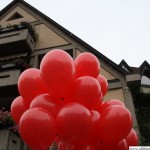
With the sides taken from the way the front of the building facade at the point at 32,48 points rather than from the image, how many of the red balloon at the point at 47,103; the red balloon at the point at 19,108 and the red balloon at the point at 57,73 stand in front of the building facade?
3

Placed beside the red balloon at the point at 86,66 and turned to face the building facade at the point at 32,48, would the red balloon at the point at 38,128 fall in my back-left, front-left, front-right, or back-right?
back-left

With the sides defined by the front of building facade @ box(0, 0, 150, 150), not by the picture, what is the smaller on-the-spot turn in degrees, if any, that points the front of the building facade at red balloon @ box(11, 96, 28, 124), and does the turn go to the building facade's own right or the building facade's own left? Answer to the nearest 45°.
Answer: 0° — it already faces it

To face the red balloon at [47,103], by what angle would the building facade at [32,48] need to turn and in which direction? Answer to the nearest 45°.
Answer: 0° — it already faces it

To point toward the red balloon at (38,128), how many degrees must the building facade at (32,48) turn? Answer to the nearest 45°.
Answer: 0° — it already faces it

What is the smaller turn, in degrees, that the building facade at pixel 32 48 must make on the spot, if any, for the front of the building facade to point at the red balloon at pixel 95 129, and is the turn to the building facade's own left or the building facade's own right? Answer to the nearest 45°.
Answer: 0° — it already faces it

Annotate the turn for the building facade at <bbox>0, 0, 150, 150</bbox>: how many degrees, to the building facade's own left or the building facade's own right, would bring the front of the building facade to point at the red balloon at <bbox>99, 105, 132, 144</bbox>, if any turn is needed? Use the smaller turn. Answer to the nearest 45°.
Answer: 0° — it already faces it

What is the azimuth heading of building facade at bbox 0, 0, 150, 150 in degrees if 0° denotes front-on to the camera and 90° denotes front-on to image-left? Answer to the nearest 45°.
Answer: approximately 0°

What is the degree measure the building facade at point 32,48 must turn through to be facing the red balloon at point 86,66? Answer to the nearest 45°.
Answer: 0° — it already faces it

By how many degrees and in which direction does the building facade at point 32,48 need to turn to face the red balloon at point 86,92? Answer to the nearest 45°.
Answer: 0° — it already faces it
